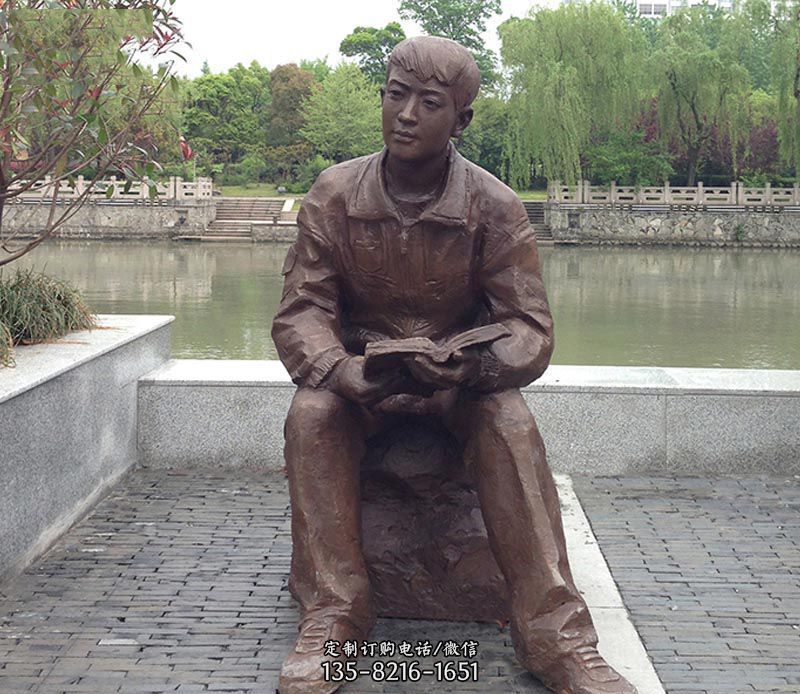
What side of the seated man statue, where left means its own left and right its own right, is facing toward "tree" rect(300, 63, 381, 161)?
back

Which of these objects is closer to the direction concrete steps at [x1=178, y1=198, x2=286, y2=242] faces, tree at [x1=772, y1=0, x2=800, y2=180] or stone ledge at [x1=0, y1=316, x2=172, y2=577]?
the stone ledge

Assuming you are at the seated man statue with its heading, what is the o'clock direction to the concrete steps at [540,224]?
The concrete steps is roughly at 6 o'clock from the seated man statue.

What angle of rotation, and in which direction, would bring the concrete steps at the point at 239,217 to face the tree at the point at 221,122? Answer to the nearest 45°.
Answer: approximately 180°

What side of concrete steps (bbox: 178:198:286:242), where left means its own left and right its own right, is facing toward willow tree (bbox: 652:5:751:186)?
left

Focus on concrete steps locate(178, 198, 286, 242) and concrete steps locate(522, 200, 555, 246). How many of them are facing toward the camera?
2

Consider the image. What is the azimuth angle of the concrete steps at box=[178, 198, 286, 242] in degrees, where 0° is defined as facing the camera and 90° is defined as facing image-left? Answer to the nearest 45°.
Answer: approximately 0°

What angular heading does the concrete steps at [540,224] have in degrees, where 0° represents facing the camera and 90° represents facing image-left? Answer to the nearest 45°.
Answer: approximately 0°

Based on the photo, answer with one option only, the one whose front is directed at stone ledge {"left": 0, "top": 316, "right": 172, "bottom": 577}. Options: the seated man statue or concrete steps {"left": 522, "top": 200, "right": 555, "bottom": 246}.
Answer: the concrete steps

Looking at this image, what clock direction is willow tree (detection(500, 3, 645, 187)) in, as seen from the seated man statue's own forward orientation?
The willow tree is roughly at 6 o'clock from the seated man statue.

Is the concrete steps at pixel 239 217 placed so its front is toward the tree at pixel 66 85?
yes
